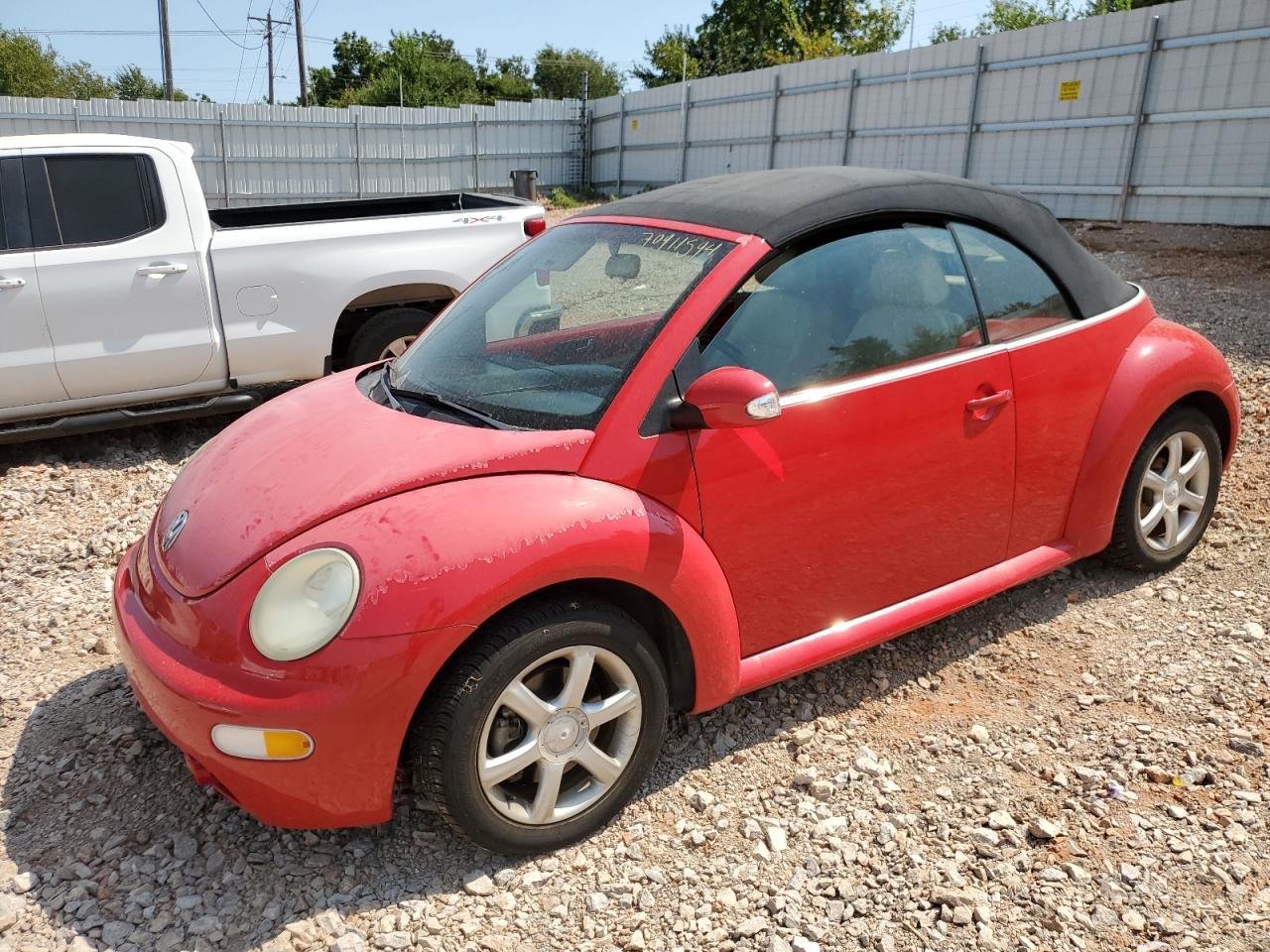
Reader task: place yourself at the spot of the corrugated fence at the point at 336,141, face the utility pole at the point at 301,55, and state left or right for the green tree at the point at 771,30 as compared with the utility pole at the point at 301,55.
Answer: right

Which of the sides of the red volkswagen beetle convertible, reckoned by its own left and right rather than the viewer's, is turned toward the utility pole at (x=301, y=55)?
right

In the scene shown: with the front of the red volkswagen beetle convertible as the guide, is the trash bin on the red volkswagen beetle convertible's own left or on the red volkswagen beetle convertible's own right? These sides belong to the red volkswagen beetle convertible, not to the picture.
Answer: on the red volkswagen beetle convertible's own right

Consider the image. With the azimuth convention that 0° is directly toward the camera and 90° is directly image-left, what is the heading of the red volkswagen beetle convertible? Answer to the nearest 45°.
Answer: approximately 45°

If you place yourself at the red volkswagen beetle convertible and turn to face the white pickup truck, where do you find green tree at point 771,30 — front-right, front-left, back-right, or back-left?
front-right

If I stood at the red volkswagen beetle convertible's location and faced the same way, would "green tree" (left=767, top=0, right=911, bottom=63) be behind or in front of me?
behind

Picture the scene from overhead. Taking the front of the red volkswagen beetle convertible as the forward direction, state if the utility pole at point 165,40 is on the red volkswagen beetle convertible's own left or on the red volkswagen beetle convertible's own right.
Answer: on the red volkswagen beetle convertible's own right

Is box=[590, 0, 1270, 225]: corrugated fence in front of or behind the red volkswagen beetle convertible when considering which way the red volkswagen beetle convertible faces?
behind

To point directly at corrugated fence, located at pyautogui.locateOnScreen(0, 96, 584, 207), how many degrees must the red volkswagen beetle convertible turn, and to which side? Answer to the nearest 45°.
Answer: approximately 135° to its right
